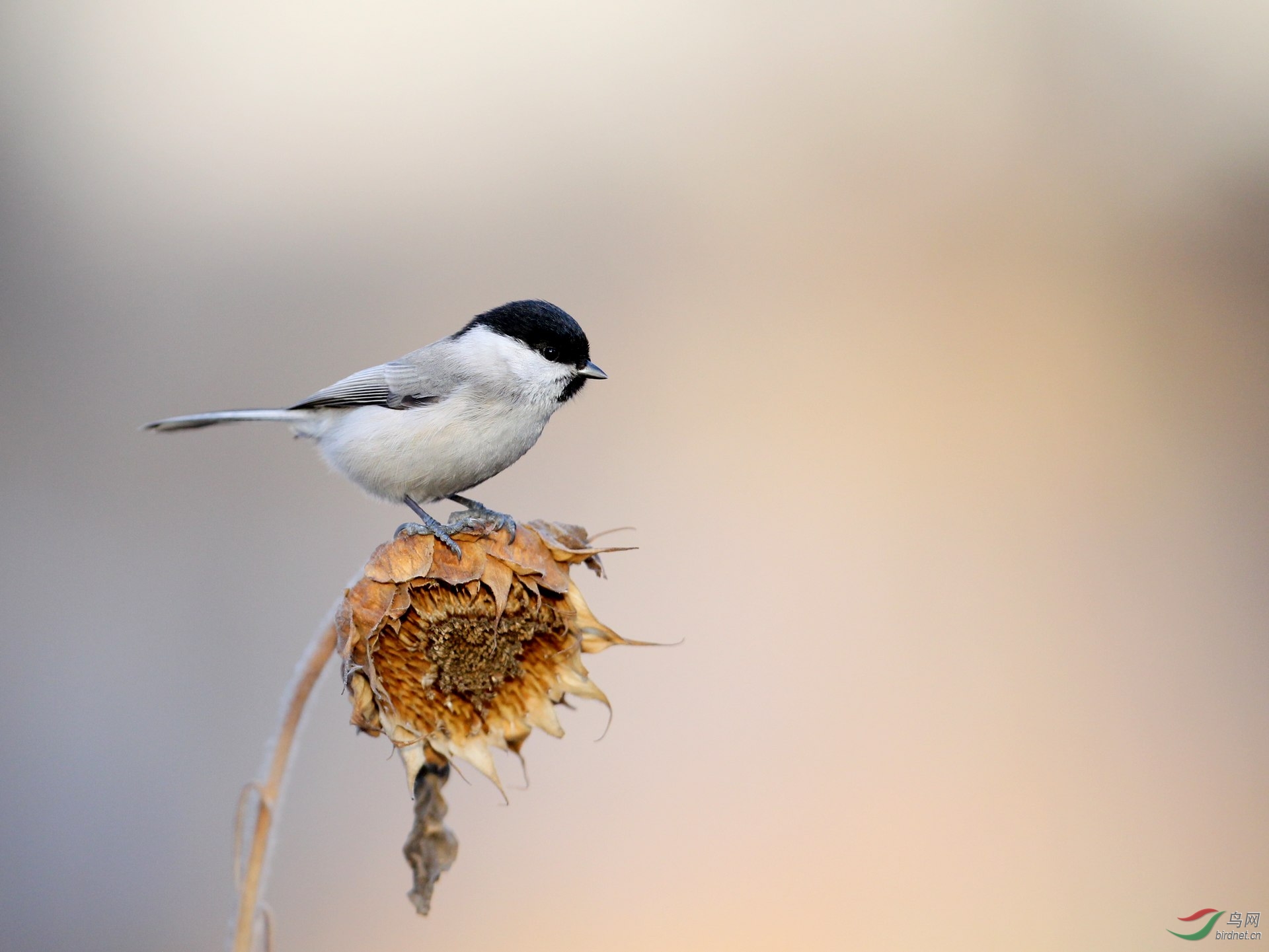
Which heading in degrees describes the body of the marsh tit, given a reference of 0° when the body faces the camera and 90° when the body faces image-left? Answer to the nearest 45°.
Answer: approximately 270°

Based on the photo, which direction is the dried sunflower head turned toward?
toward the camera
